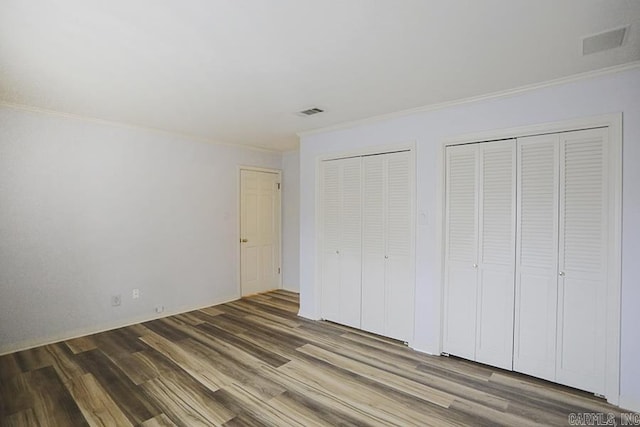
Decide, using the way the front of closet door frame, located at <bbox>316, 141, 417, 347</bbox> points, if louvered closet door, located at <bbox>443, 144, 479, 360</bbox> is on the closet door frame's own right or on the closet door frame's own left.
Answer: on the closet door frame's own left

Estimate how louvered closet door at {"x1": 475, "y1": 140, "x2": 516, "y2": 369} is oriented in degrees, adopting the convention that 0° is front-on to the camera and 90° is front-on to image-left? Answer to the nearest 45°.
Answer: approximately 45°

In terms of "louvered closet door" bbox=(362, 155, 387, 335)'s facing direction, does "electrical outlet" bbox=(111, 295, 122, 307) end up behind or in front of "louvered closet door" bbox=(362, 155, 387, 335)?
in front

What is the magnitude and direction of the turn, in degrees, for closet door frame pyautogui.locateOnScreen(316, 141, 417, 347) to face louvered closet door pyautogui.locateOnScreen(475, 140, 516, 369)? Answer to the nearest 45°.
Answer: approximately 90° to its left

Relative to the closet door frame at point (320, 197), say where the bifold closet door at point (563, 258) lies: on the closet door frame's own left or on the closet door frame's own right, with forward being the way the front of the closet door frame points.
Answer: on the closet door frame's own left

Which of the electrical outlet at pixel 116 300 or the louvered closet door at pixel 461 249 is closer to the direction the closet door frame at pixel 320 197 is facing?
the electrical outlet

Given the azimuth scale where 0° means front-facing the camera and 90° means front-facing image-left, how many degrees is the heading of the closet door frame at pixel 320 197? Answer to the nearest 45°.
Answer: approximately 45°

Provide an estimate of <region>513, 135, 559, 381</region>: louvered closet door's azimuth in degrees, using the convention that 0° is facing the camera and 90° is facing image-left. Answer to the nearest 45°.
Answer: approximately 45°

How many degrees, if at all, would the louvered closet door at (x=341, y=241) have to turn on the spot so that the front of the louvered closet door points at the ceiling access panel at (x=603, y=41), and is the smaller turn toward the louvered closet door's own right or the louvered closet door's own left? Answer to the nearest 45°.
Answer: approximately 90° to the louvered closet door's own left

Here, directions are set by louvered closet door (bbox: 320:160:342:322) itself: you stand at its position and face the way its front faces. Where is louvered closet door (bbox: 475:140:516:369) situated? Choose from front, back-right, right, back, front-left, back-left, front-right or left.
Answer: left

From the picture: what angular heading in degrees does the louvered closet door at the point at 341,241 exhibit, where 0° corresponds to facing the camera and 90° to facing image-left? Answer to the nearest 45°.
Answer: approximately 45°

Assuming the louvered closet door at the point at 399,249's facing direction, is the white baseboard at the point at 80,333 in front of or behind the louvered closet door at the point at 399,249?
in front
